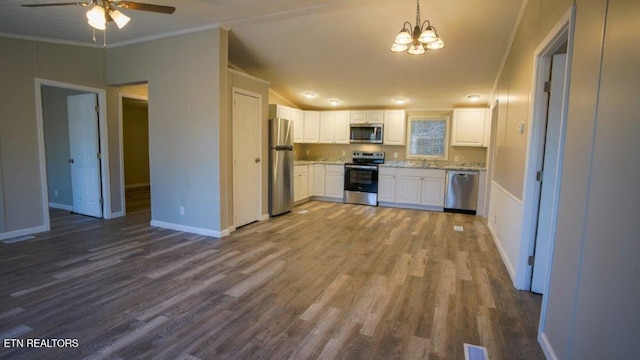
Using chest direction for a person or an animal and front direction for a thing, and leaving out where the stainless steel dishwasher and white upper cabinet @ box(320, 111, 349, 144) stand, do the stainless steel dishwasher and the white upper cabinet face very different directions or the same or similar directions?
same or similar directions

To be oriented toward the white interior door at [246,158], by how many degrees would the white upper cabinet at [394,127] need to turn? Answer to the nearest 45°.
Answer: approximately 45° to its right

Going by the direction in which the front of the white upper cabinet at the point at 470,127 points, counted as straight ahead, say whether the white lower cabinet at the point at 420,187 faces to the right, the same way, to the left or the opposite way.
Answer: the same way

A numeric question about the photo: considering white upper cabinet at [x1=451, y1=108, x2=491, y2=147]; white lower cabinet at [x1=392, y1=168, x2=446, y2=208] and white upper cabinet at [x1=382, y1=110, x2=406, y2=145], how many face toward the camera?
3

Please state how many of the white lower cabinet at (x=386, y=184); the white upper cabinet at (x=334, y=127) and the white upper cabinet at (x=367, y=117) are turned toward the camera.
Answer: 3

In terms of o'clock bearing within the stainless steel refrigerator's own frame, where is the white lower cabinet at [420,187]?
The white lower cabinet is roughly at 10 o'clock from the stainless steel refrigerator.

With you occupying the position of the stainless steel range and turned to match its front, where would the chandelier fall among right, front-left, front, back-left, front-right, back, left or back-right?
front

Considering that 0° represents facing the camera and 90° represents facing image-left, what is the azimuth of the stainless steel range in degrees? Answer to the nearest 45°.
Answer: approximately 0°

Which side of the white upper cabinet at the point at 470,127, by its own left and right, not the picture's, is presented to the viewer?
front

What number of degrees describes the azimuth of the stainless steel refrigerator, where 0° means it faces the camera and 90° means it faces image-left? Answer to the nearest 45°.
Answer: approximately 315°

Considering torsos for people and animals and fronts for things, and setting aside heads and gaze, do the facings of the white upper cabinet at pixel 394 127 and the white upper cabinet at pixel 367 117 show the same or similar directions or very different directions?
same or similar directions

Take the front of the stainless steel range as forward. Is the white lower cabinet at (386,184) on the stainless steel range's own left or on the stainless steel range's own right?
on the stainless steel range's own left

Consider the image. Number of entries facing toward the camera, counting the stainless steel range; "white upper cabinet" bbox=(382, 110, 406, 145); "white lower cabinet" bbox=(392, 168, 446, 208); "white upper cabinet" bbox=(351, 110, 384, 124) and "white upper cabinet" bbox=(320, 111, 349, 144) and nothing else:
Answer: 5

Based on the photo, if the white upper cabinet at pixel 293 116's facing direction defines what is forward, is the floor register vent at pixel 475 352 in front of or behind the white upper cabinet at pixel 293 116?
in front

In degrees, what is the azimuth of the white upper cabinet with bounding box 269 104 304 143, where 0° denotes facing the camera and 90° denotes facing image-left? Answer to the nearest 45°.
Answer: approximately 315°

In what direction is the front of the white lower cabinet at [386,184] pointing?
toward the camera

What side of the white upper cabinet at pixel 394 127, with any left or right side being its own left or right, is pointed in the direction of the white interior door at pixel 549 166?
front

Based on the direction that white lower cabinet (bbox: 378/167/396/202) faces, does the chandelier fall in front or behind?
in front
